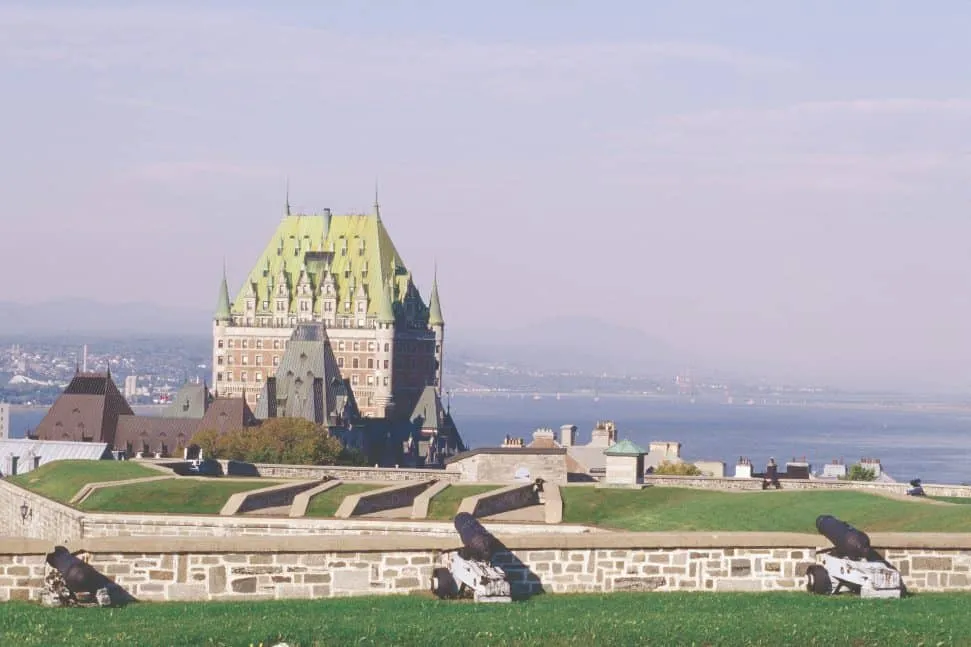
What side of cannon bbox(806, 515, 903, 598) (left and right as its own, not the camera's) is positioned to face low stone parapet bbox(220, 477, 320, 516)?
front

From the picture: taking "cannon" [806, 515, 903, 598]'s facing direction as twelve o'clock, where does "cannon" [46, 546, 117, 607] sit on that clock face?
"cannon" [46, 546, 117, 607] is roughly at 10 o'clock from "cannon" [806, 515, 903, 598].

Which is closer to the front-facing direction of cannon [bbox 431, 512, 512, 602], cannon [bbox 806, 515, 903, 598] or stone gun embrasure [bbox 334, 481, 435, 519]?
the stone gun embrasure

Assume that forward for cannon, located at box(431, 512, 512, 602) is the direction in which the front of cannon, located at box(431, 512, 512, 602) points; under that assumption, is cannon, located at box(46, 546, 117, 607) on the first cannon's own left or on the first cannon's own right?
on the first cannon's own left

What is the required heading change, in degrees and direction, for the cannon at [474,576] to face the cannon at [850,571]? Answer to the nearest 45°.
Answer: approximately 135° to its right

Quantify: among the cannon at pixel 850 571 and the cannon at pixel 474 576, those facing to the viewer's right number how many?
0

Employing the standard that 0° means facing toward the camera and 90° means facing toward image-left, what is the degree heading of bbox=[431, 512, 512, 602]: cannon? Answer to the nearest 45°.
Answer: approximately 135°

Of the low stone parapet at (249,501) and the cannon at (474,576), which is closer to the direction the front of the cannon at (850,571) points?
the low stone parapet

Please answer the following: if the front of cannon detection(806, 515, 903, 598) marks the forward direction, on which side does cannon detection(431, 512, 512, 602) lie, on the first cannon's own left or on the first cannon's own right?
on the first cannon's own left

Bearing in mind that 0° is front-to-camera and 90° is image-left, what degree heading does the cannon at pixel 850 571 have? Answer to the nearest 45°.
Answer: approximately 135°
